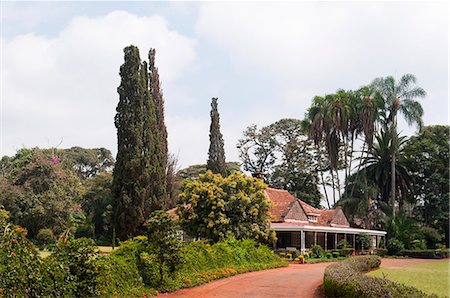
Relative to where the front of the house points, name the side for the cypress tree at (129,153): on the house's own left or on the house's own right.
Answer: on the house's own right

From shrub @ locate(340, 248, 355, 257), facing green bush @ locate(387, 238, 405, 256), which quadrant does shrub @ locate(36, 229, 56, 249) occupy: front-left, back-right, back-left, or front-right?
back-left

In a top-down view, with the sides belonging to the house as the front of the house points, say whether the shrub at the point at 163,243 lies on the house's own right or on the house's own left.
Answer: on the house's own right

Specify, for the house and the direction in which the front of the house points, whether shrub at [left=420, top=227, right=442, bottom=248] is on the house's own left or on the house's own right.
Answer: on the house's own left

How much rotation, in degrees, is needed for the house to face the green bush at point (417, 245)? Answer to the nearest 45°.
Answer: approximately 90° to its left

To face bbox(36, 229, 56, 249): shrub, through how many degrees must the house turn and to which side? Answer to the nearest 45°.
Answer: approximately 90° to its right

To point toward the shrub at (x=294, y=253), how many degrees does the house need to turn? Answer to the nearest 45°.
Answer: approximately 45° to its right

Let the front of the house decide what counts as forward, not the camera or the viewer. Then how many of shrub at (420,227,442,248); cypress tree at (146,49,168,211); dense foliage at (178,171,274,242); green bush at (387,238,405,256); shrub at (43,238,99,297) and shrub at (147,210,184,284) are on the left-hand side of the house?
2

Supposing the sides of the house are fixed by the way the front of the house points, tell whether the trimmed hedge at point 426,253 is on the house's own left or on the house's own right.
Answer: on the house's own left

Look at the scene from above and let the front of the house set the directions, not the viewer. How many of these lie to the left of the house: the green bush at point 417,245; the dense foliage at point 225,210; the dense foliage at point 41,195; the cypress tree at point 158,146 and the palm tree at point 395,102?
2

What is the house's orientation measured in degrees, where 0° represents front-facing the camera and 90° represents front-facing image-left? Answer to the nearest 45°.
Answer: approximately 315°

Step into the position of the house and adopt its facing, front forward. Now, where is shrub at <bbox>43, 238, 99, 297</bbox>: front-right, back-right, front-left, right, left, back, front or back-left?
front-right

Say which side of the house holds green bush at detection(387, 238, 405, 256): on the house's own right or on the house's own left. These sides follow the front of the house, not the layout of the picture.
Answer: on the house's own left

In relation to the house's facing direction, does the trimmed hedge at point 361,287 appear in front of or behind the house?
in front

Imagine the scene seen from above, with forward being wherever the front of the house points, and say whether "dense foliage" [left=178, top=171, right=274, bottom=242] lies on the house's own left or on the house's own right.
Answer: on the house's own right
